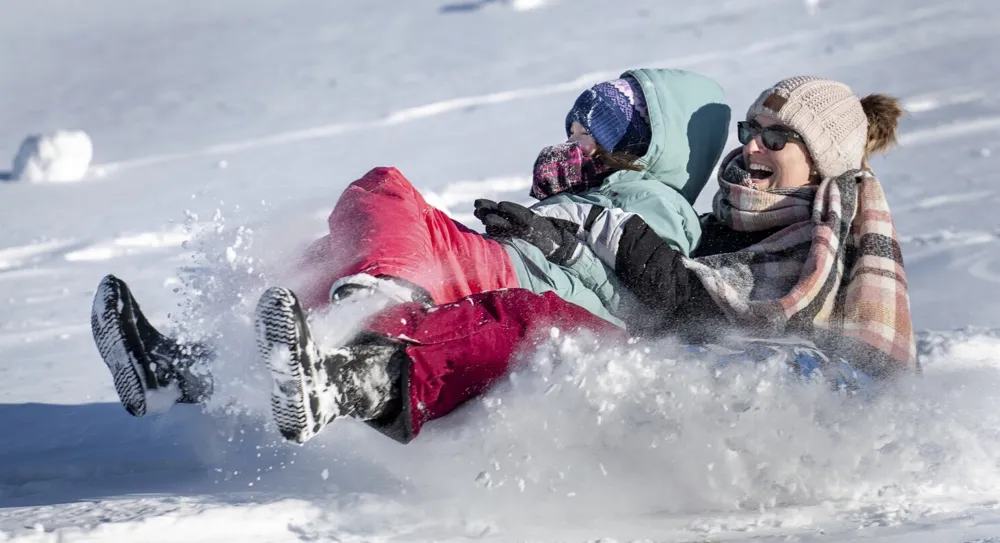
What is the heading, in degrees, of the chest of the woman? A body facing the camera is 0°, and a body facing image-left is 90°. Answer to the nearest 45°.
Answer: approximately 90°

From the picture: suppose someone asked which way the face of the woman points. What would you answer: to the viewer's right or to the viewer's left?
to the viewer's left
